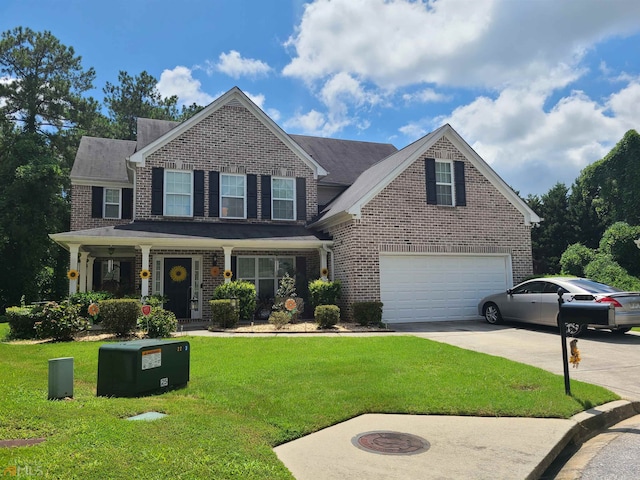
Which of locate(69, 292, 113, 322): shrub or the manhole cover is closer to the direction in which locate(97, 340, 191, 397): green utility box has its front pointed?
the manhole cover

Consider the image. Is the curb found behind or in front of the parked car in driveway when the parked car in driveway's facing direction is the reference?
behind

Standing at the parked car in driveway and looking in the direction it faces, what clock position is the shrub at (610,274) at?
The shrub is roughly at 2 o'clock from the parked car in driveway.

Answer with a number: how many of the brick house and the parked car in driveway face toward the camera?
1

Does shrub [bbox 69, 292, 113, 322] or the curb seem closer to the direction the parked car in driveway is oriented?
the shrub

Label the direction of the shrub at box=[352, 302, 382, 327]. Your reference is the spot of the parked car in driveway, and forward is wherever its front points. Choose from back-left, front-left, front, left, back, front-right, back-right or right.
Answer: front-left

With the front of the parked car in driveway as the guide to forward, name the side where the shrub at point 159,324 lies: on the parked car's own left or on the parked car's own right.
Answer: on the parked car's own left

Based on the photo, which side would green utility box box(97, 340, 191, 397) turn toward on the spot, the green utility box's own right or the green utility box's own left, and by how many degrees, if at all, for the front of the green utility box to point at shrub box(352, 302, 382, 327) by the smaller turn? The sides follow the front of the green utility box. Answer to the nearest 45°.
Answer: approximately 90° to the green utility box's own left

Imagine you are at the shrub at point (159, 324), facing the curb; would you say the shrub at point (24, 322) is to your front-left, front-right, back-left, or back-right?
back-right

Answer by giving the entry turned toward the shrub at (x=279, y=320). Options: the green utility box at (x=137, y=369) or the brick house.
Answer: the brick house

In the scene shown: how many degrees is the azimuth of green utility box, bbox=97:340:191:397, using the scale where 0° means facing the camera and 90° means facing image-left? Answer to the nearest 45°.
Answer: approximately 315°

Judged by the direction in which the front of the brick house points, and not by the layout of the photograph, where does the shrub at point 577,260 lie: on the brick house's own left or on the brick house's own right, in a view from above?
on the brick house's own left

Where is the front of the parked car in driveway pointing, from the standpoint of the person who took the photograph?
facing away from the viewer and to the left of the viewer

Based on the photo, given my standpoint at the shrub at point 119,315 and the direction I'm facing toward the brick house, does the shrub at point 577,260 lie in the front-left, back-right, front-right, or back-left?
front-right

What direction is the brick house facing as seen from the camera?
toward the camera

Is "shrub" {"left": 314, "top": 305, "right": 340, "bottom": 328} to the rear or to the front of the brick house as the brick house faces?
to the front
